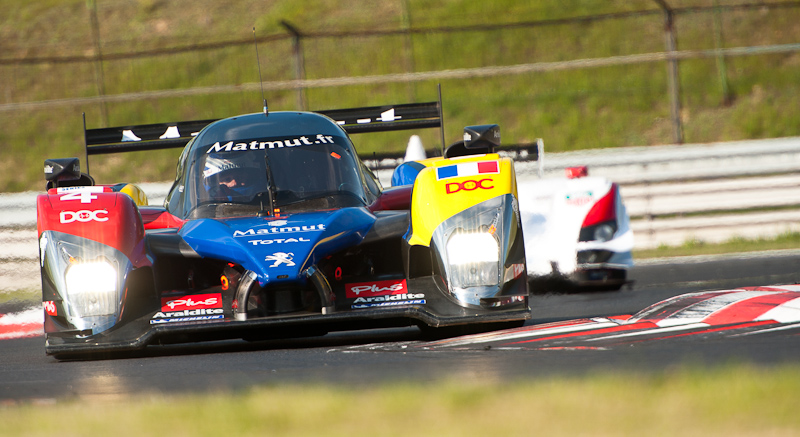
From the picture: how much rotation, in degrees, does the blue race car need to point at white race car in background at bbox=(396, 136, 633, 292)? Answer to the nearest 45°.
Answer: approximately 135° to its left

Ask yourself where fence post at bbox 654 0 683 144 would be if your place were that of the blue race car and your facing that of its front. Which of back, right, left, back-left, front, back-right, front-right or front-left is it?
back-left

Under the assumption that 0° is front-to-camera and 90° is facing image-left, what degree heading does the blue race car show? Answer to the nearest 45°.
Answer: approximately 0°
